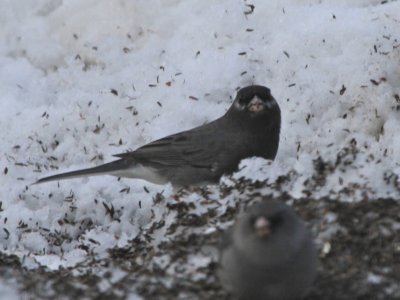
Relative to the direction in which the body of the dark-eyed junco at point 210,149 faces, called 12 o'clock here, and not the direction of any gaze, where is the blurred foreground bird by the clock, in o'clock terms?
The blurred foreground bird is roughly at 3 o'clock from the dark-eyed junco.

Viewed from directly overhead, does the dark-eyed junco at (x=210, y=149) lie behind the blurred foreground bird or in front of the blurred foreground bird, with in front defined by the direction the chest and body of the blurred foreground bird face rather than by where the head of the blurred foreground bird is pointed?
behind

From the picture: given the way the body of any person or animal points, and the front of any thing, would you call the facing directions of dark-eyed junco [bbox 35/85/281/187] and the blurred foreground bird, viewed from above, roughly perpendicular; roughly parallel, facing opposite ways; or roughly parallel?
roughly perpendicular

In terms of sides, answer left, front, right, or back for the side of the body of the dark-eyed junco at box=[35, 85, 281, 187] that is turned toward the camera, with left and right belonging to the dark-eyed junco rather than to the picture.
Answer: right

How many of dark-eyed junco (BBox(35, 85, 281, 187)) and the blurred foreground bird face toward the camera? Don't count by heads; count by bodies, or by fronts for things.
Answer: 1
